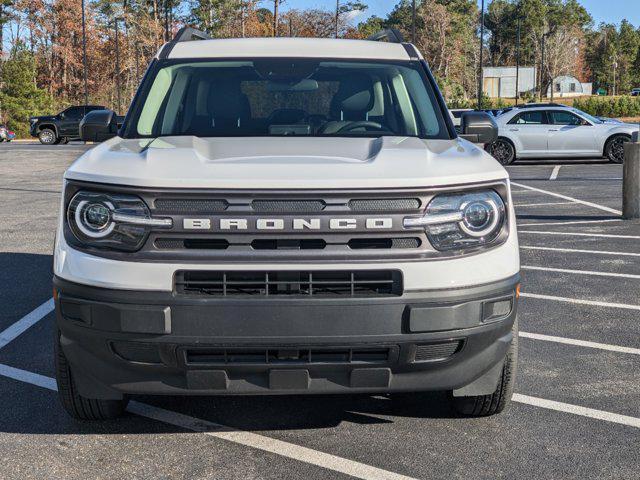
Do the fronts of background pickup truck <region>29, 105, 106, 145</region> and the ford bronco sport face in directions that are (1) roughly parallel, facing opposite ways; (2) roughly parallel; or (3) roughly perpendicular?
roughly perpendicular

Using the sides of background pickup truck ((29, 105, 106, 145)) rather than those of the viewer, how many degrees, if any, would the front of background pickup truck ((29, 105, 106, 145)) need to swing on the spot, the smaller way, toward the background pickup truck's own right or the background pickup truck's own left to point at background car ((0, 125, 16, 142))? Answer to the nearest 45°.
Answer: approximately 45° to the background pickup truck's own right

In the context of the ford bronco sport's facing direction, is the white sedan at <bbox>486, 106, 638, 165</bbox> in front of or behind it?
behind

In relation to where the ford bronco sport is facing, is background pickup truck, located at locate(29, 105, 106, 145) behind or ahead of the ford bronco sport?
behind

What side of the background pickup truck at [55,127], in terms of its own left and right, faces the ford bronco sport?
left

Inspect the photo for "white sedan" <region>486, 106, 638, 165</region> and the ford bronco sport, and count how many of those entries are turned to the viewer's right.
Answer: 1

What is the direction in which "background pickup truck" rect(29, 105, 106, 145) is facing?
to the viewer's left

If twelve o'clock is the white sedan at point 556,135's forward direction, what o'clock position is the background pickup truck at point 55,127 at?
The background pickup truck is roughly at 7 o'clock from the white sedan.

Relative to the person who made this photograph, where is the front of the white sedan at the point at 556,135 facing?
facing to the right of the viewer

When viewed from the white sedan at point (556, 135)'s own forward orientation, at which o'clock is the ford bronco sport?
The ford bronco sport is roughly at 3 o'clock from the white sedan.
